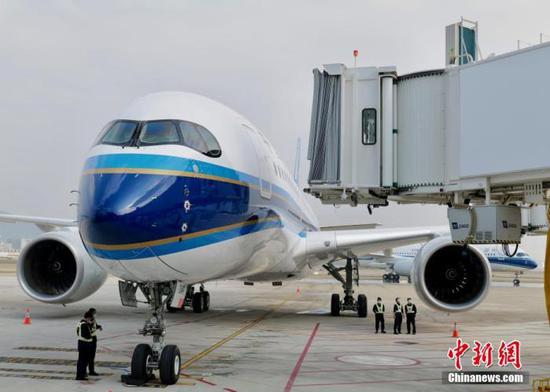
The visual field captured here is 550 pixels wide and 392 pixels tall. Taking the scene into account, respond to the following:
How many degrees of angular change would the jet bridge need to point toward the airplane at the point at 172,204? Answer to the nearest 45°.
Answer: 0° — it already faces it

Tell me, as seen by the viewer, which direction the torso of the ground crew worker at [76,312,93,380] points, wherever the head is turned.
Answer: to the viewer's right

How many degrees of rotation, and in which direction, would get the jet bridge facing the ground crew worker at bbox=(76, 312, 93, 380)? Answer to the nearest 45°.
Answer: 0° — it already faces them

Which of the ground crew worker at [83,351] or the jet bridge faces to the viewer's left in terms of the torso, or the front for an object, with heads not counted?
the jet bridge

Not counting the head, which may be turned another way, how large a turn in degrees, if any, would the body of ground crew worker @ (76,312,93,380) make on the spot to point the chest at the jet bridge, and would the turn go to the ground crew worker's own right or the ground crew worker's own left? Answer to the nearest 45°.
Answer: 0° — they already face it

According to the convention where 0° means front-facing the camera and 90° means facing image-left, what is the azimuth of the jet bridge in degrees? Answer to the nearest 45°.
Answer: approximately 90°
